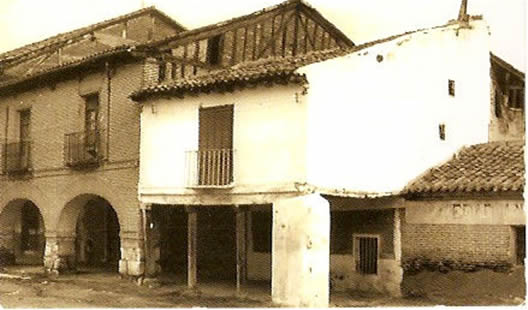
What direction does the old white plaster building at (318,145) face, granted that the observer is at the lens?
facing the viewer and to the left of the viewer
